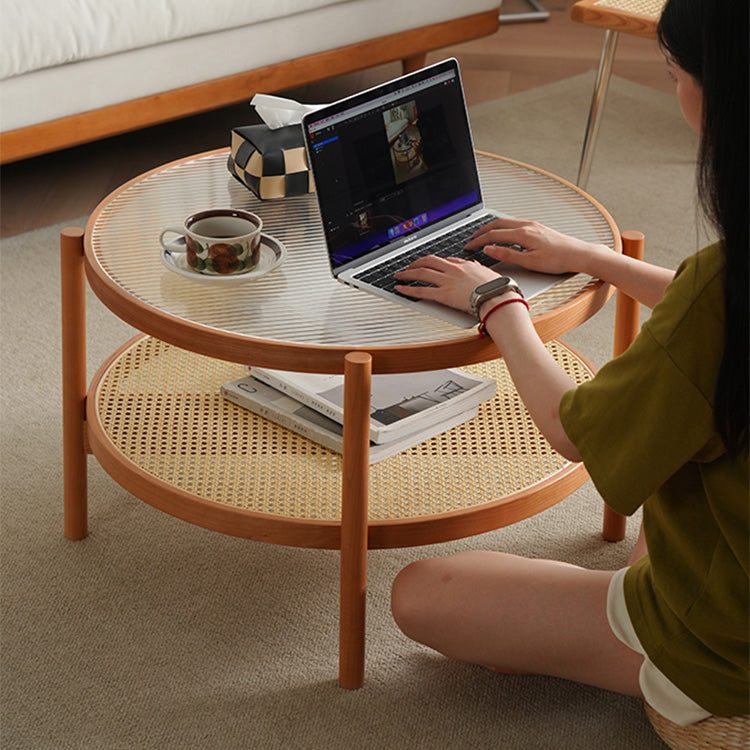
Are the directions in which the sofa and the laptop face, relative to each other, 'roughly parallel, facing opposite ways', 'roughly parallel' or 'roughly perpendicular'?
roughly parallel

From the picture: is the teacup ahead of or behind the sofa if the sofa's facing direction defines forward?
ahead

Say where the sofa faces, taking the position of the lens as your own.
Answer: facing the viewer and to the right of the viewer

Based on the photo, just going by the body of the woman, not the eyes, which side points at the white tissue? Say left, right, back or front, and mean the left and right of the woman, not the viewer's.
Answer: front

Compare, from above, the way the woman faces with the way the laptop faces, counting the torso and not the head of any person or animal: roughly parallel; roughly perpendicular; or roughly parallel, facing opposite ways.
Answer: roughly parallel, facing opposite ways

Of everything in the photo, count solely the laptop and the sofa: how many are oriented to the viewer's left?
0

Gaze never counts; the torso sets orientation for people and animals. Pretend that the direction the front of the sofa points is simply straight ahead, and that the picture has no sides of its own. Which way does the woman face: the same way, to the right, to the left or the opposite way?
the opposite way

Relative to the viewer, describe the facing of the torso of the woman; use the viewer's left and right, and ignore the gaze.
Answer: facing away from the viewer and to the left of the viewer

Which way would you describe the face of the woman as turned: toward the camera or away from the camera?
away from the camera
